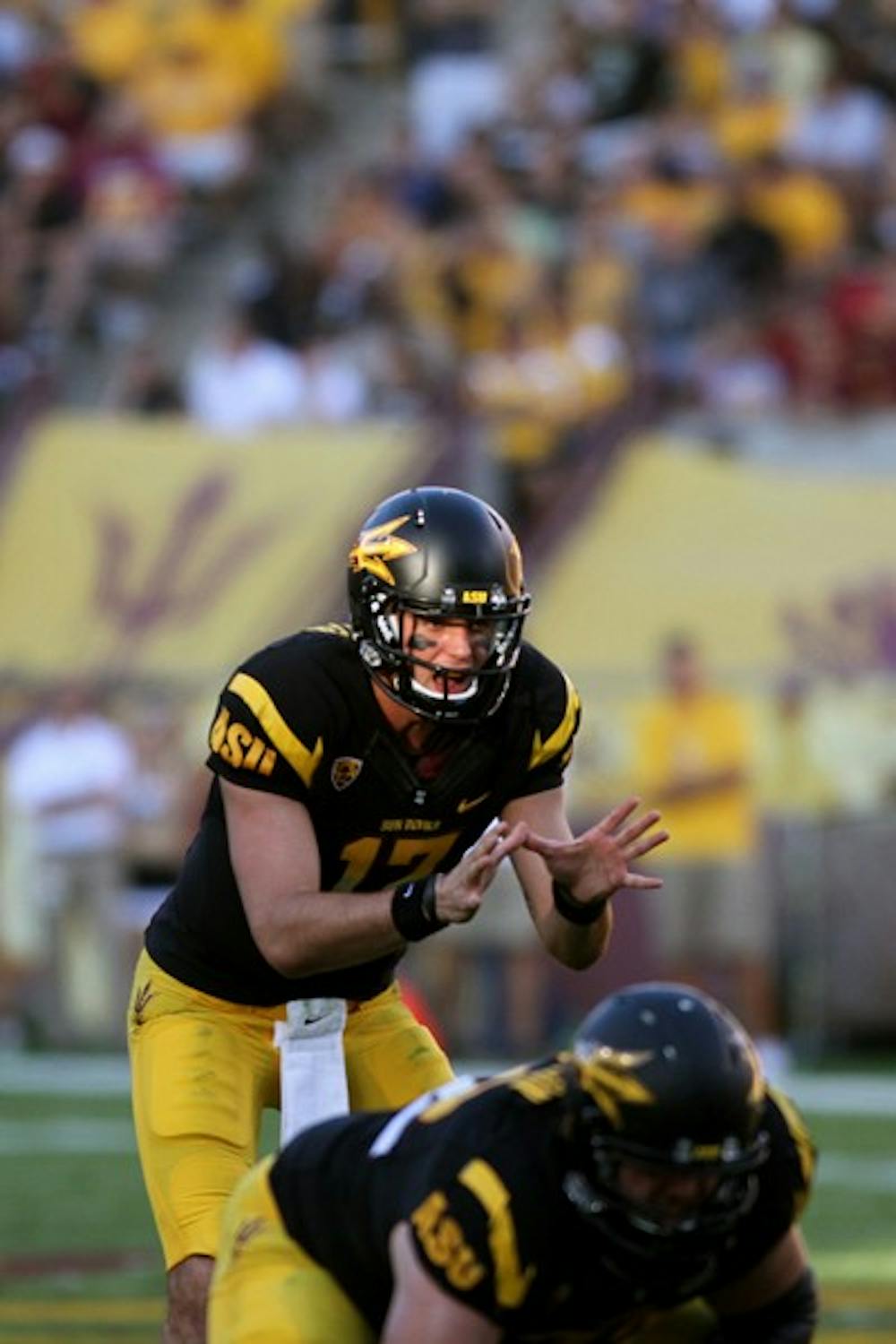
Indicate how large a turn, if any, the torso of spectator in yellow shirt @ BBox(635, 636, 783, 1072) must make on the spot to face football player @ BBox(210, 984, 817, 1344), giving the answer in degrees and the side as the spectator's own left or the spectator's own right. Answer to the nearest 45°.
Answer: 0° — they already face them

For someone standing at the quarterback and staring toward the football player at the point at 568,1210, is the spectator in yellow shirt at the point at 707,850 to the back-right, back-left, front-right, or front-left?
back-left

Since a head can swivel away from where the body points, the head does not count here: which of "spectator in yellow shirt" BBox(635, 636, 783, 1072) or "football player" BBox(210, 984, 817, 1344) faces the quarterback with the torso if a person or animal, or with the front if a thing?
the spectator in yellow shirt

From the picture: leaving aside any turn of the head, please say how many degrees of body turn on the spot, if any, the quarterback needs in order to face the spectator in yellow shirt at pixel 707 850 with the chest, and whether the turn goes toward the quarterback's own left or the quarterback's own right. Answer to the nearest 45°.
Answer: approximately 135° to the quarterback's own left

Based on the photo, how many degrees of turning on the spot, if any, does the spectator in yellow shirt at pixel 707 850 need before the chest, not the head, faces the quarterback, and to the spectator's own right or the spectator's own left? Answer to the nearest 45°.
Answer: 0° — they already face them

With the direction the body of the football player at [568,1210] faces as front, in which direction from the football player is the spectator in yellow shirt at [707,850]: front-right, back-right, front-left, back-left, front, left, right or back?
back-left
